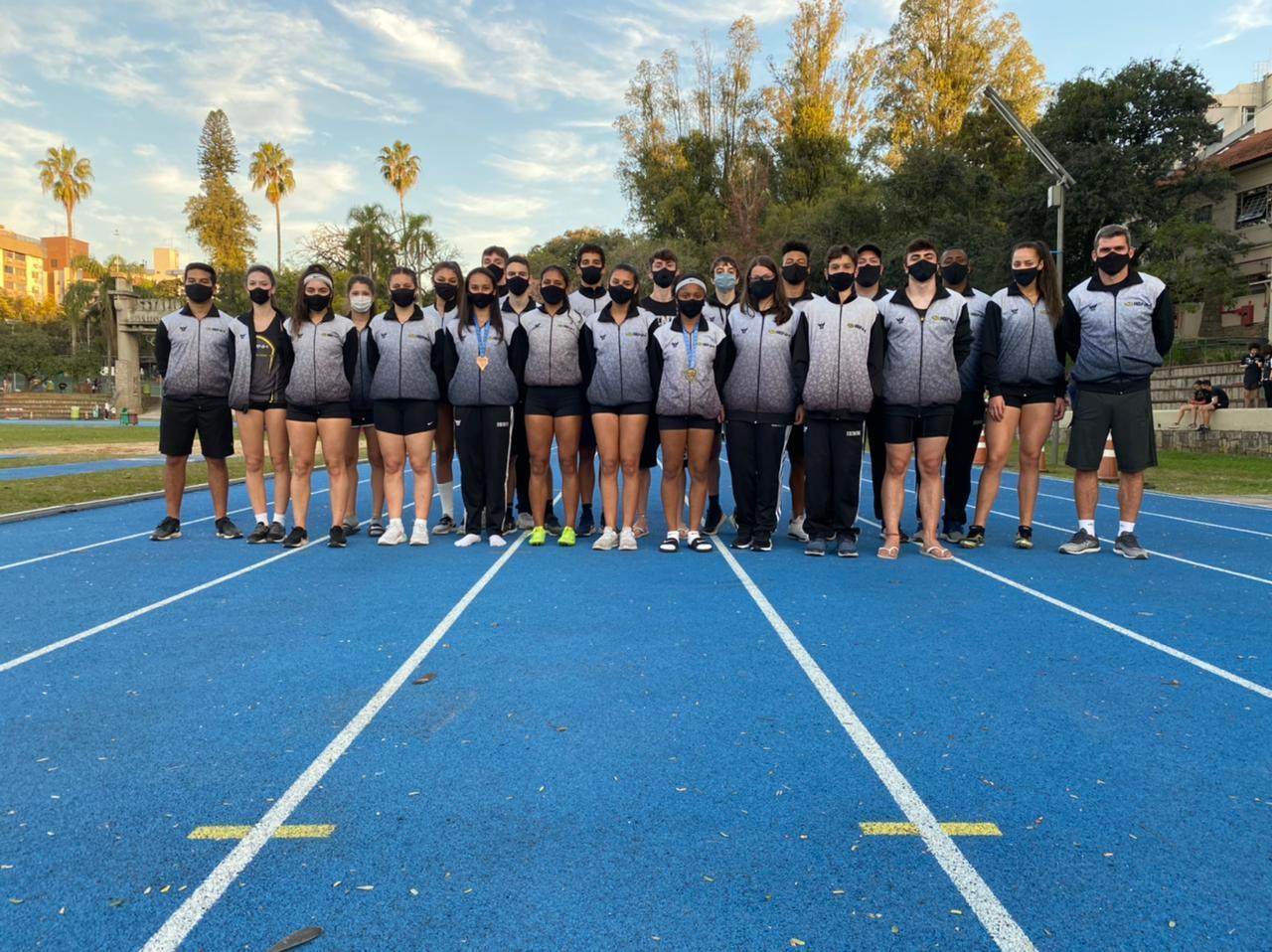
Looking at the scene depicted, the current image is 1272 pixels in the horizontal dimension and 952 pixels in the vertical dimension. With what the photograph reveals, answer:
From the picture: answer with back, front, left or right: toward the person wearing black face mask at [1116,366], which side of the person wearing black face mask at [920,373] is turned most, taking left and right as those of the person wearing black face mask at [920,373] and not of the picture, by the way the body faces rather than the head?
left

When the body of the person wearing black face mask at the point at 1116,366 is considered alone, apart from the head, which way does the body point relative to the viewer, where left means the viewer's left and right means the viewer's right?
facing the viewer

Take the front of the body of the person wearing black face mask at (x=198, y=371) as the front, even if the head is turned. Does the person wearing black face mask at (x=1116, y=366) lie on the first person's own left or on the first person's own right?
on the first person's own left

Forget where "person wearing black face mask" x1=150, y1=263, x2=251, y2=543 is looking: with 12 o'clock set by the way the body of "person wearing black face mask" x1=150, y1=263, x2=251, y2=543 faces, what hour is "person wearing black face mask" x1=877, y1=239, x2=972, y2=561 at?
"person wearing black face mask" x1=877, y1=239, x2=972, y2=561 is roughly at 10 o'clock from "person wearing black face mask" x1=150, y1=263, x2=251, y2=543.

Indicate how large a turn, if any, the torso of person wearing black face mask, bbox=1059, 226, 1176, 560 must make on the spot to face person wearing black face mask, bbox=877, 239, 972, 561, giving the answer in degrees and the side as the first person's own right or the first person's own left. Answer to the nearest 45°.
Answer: approximately 45° to the first person's own right

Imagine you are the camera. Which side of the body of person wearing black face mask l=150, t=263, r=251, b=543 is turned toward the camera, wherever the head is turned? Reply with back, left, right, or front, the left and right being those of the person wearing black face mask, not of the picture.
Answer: front

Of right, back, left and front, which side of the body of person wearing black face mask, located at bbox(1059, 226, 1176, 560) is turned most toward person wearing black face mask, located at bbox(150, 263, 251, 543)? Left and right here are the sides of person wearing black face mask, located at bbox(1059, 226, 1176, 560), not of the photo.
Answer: right

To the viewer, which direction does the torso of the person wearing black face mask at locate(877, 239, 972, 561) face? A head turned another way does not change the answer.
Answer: toward the camera
